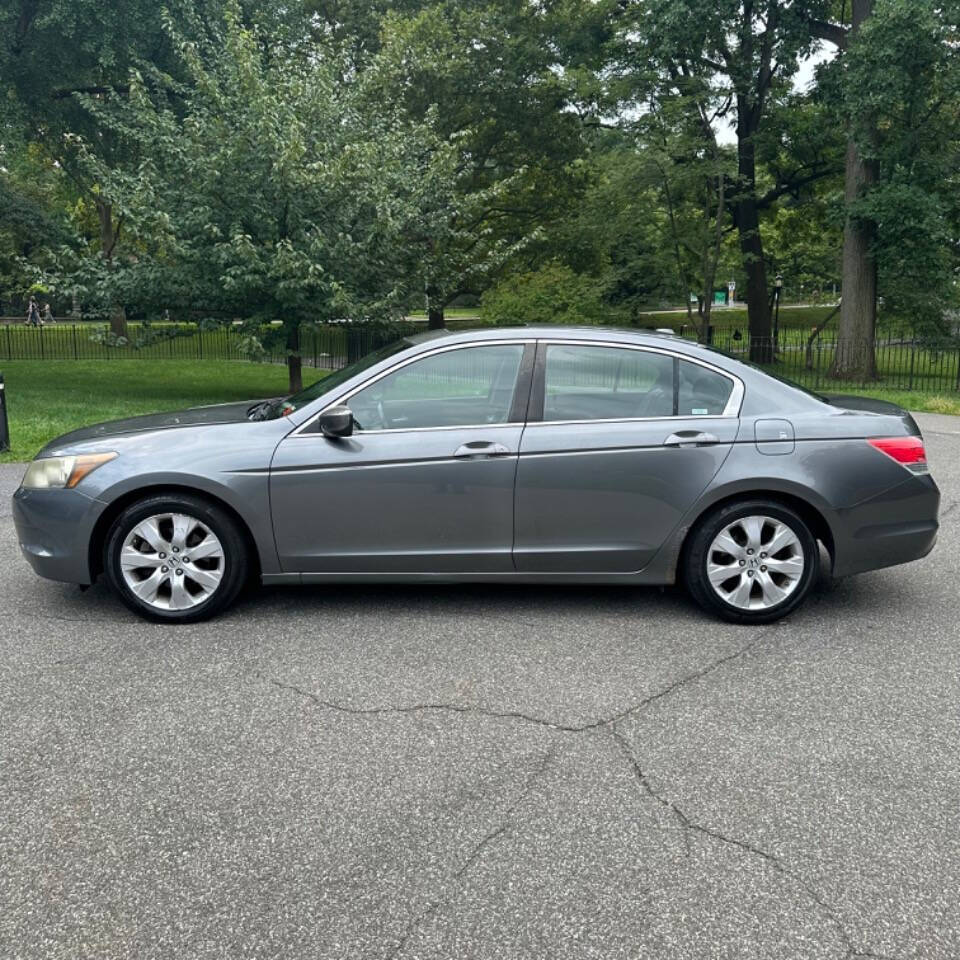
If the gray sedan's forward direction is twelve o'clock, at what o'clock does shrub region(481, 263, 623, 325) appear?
The shrub is roughly at 3 o'clock from the gray sedan.

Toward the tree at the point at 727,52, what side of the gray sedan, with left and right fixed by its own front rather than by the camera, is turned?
right

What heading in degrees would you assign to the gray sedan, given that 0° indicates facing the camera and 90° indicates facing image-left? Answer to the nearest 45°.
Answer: approximately 90°

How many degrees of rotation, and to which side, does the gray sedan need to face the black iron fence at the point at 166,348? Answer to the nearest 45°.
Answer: approximately 90° to its right

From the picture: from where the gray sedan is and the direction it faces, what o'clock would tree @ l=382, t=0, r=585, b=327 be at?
The tree is roughly at 3 o'clock from the gray sedan.

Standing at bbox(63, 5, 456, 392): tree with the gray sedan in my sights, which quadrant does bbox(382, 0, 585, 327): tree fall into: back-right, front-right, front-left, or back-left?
back-left

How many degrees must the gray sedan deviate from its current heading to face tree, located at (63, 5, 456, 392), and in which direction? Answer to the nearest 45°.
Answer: approximately 90° to its right
